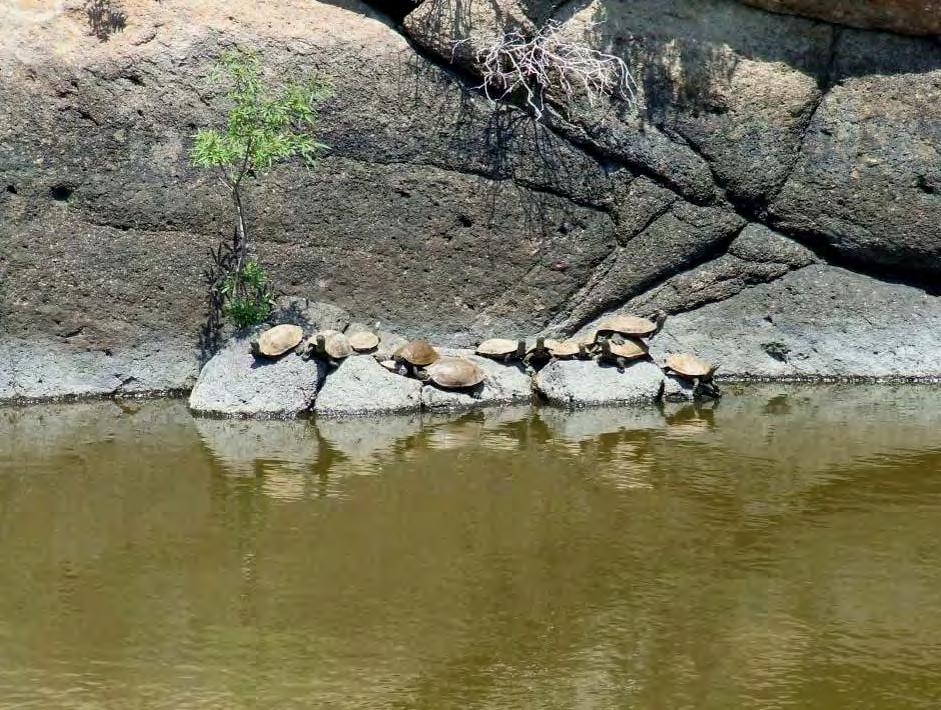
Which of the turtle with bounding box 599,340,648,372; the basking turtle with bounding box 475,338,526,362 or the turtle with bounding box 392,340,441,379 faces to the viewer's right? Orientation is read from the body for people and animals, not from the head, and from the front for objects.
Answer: the basking turtle

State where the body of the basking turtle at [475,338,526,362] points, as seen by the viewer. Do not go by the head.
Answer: to the viewer's right

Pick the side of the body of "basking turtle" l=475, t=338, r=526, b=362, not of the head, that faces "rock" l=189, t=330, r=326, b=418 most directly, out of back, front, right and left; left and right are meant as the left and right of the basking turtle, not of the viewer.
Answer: back

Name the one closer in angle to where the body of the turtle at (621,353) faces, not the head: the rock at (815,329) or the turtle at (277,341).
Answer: the turtle

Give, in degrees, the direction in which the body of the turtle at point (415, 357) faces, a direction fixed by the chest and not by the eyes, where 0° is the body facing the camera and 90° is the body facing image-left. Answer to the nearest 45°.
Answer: approximately 45°
